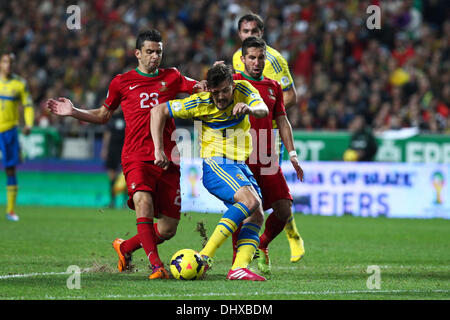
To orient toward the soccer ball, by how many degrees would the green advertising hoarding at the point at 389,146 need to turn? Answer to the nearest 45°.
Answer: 0° — it already faces it

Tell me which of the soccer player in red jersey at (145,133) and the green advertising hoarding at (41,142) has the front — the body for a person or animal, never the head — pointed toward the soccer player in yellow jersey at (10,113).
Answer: the green advertising hoarding

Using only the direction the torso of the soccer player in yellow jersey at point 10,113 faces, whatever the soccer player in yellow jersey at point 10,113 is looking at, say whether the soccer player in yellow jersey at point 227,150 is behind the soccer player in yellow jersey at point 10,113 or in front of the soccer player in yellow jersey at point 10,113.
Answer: in front

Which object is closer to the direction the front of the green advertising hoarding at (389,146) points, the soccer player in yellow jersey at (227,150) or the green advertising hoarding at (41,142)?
the soccer player in yellow jersey

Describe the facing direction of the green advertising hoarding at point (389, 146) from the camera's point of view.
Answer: facing the viewer

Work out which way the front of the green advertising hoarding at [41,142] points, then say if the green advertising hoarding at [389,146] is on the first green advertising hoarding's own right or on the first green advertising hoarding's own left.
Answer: on the first green advertising hoarding's own left

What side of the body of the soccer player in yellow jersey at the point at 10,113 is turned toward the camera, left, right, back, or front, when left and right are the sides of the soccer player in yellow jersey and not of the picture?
front

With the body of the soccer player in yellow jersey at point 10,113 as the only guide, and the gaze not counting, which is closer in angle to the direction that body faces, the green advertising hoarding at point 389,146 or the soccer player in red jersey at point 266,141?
the soccer player in red jersey

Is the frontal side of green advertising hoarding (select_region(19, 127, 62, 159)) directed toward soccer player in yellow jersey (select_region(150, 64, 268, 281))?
yes

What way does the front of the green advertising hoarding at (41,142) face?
toward the camera

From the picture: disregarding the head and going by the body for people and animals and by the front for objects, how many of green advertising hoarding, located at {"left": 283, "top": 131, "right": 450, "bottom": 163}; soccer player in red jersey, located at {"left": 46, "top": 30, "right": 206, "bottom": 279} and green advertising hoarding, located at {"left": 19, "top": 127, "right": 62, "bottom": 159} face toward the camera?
3
